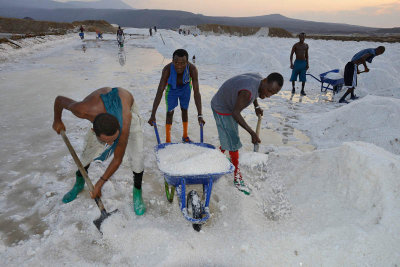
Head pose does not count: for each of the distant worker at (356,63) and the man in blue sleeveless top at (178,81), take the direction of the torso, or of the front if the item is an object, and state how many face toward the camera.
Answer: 1

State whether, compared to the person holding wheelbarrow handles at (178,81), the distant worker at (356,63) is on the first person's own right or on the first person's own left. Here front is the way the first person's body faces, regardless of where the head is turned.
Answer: on the first person's own left

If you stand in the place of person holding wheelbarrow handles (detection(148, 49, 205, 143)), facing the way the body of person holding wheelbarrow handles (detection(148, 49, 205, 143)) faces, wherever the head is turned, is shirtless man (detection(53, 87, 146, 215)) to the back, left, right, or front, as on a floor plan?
front

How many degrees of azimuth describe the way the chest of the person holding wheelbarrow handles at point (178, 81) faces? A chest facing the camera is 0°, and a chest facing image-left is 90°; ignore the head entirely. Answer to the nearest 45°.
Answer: approximately 0°
